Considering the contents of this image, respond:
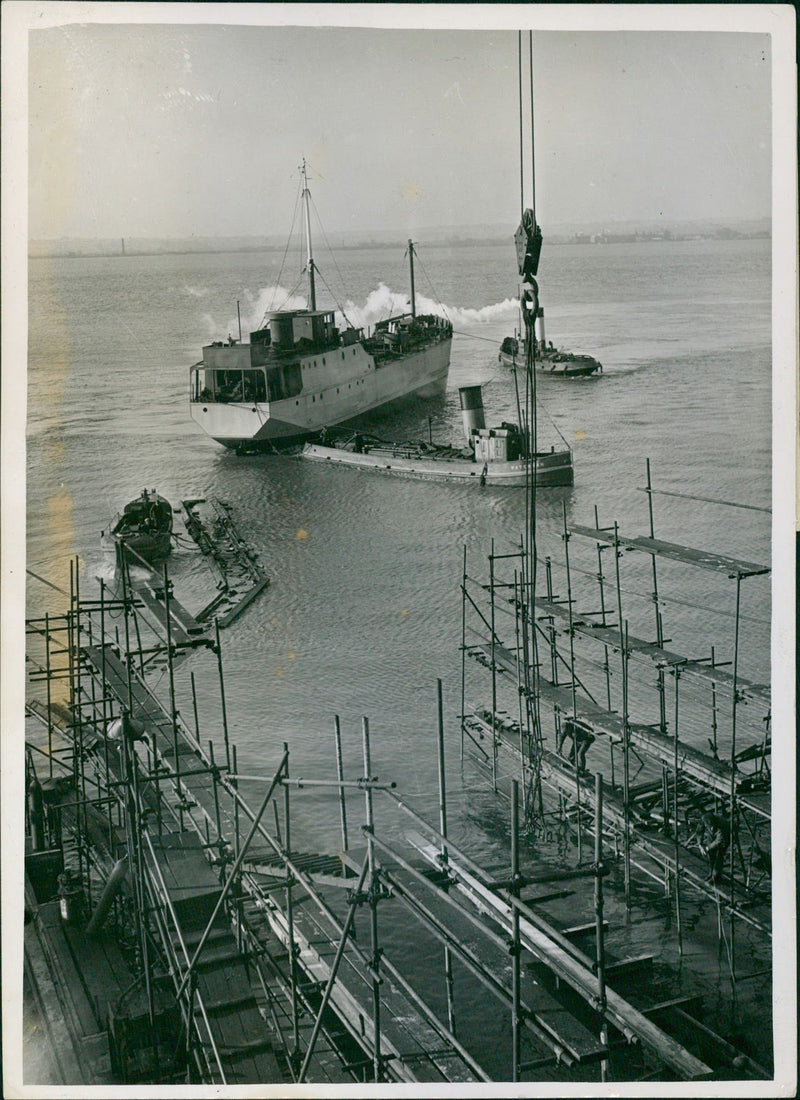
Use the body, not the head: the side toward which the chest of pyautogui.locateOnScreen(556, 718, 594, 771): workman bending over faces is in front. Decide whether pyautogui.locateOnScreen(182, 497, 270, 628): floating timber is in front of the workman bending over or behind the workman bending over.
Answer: in front

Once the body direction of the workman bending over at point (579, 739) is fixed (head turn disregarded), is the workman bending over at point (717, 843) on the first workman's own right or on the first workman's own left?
on the first workman's own left

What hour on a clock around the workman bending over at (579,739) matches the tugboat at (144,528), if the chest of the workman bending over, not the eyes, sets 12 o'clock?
The tugboat is roughly at 12 o'clock from the workman bending over.

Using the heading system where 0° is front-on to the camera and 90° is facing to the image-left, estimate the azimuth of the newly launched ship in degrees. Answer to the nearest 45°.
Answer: approximately 225°

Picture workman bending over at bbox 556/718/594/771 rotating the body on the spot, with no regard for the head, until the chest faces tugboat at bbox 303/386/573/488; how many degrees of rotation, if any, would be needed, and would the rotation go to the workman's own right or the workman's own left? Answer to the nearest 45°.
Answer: approximately 90° to the workman's own right

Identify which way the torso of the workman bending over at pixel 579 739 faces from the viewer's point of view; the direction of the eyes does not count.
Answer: to the viewer's left

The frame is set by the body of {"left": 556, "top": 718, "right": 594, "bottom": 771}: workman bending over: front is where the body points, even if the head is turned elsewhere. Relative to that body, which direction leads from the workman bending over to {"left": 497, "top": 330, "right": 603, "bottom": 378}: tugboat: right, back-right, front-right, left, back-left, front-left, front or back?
right

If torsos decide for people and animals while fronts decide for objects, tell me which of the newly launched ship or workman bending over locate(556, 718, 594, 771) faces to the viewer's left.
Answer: the workman bending over

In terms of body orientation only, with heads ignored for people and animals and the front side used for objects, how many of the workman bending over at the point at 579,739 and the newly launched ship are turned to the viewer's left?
1

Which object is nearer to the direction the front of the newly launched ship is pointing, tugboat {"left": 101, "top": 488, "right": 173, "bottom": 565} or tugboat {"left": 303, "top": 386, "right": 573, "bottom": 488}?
the tugboat {"left": 303, "top": 386, "right": 573, "bottom": 488}
